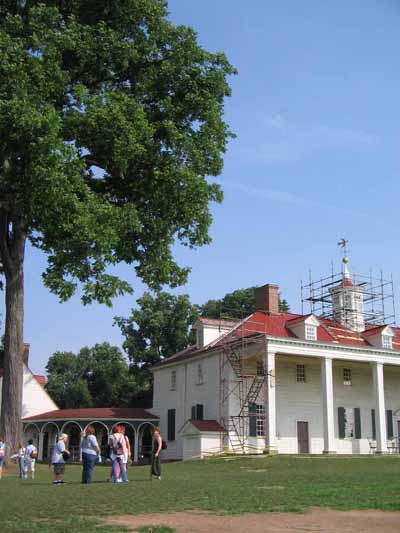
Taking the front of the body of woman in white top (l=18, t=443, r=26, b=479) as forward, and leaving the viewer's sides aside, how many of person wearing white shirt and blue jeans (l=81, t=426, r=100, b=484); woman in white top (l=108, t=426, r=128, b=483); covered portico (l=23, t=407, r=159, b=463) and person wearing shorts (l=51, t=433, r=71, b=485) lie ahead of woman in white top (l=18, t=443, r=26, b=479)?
1

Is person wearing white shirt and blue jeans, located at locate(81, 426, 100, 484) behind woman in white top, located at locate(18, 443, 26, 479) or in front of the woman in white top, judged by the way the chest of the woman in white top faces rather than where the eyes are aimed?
behind

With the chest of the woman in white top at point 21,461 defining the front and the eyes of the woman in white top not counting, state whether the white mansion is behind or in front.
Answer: in front

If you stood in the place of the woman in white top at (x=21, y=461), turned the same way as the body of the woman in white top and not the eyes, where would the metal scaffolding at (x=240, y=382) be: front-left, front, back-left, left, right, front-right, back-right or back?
front-right

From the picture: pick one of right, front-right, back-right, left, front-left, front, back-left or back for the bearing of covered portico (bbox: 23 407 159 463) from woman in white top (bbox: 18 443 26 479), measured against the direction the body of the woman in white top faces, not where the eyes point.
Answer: front

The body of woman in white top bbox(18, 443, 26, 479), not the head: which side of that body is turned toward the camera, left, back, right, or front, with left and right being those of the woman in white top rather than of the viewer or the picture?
back

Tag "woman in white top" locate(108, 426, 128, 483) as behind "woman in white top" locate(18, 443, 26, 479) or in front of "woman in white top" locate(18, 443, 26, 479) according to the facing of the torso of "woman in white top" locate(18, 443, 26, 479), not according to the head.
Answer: behind
